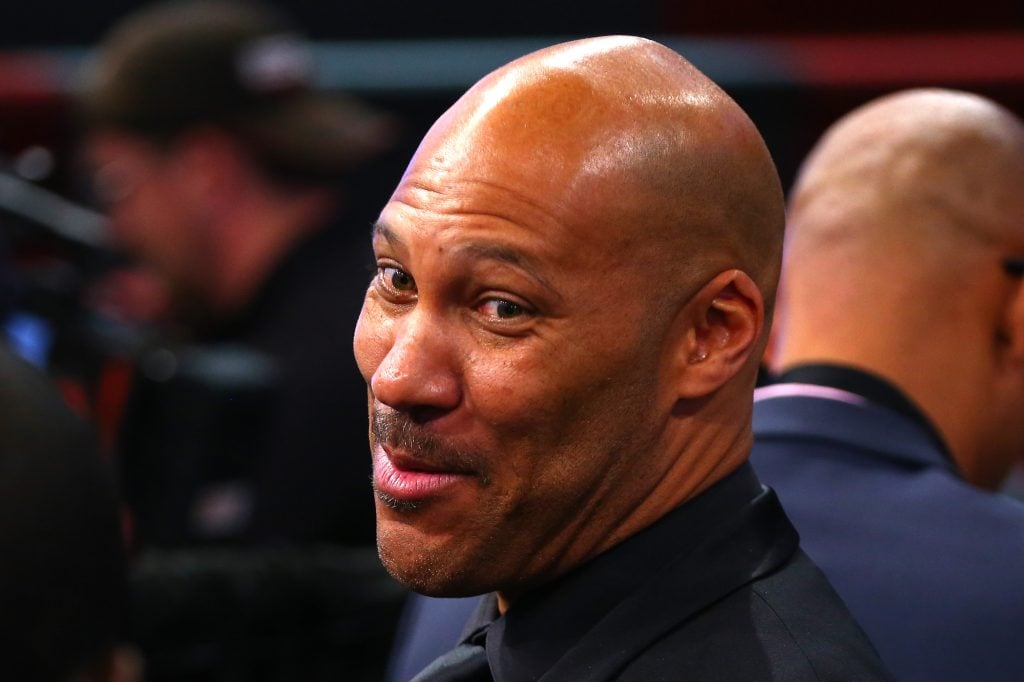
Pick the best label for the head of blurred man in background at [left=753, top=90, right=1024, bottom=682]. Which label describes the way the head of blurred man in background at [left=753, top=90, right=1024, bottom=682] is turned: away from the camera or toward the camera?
away from the camera

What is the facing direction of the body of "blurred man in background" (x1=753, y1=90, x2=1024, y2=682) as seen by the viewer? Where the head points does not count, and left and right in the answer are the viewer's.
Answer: facing away from the viewer and to the right of the viewer

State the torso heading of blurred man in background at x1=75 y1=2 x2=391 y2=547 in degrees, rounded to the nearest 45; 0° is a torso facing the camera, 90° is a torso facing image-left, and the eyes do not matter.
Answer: approximately 90°

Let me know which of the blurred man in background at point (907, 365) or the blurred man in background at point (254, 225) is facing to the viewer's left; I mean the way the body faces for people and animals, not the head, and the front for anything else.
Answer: the blurred man in background at point (254, 225)

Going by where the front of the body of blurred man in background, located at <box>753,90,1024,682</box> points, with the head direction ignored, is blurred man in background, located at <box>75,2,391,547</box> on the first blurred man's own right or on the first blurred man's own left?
on the first blurred man's own left
